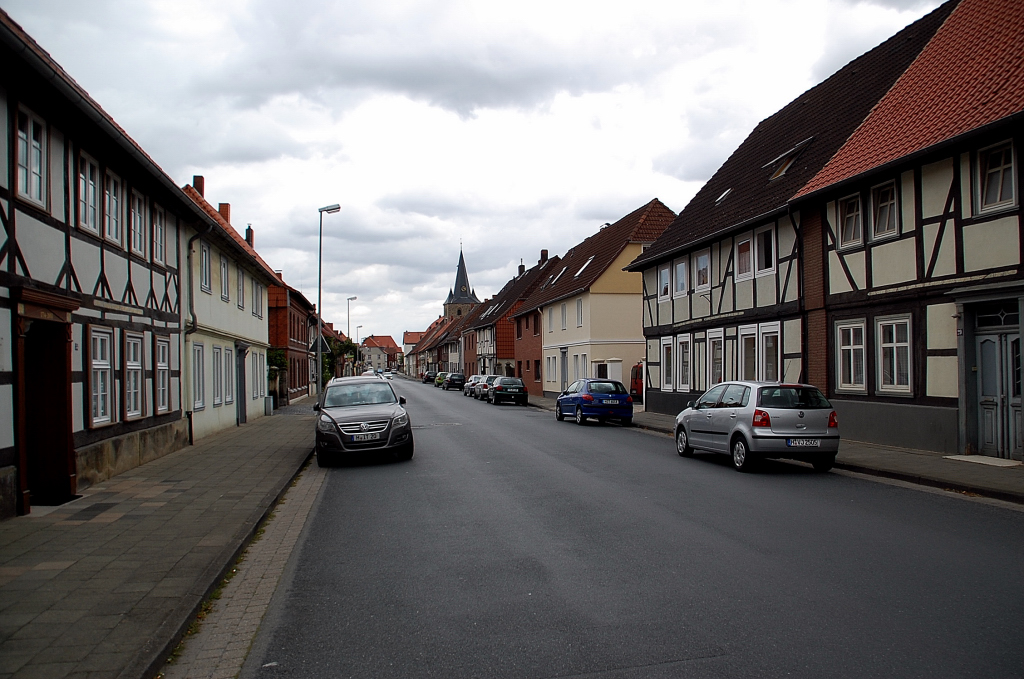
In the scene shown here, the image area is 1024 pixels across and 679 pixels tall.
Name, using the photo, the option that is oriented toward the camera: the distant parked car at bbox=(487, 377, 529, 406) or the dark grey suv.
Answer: the dark grey suv

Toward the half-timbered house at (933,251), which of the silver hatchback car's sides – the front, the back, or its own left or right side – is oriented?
right

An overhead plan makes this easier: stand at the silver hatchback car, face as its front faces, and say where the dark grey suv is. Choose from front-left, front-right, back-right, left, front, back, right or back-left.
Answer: front-left

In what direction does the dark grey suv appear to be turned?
toward the camera

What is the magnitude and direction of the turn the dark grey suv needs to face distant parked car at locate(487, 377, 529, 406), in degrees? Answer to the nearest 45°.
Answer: approximately 180°

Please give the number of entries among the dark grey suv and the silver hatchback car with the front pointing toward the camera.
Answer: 1

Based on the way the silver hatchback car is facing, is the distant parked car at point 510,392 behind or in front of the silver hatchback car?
in front

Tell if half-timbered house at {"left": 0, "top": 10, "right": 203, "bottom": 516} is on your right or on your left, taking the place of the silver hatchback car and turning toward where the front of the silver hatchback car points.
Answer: on your left

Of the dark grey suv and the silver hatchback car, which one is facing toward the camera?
the dark grey suv

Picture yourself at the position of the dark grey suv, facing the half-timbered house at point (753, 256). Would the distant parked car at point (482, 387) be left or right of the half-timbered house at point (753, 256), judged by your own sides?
left

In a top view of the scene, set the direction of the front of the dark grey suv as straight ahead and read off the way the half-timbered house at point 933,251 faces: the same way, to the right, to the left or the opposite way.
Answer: to the right

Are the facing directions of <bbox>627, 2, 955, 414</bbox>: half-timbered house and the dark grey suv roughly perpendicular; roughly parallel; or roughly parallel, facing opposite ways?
roughly perpendicular

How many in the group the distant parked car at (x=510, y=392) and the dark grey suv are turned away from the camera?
1

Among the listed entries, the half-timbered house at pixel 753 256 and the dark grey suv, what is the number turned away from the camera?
0

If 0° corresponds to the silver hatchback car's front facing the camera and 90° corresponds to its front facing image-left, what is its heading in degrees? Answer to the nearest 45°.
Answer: approximately 135°

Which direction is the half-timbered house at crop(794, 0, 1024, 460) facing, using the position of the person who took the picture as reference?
facing the viewer and to the left of the viewer

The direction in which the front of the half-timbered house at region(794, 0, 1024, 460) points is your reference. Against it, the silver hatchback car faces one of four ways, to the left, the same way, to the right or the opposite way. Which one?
to the right

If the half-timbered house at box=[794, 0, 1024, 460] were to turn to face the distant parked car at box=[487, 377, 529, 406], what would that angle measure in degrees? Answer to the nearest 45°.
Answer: approximately 90° to its right

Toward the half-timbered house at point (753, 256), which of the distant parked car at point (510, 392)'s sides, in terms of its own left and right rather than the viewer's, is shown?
back

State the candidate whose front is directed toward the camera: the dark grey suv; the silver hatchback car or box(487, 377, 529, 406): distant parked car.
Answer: the dark grey suv
